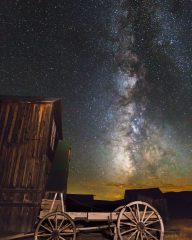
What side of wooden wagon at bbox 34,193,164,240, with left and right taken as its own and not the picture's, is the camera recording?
left

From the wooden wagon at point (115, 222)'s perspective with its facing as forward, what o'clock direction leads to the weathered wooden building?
The weathered wooden building is roughly at 1 o'clock from the wooden wagon.
